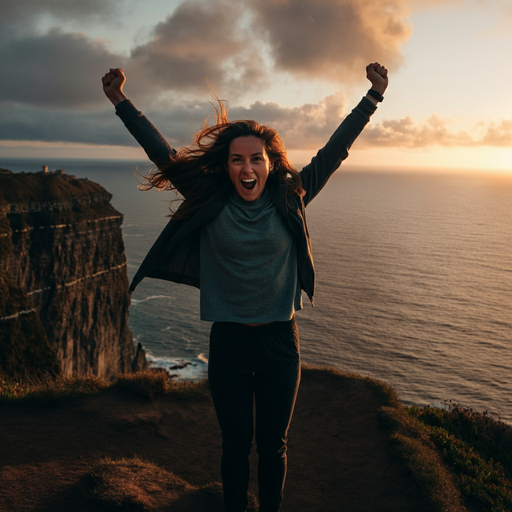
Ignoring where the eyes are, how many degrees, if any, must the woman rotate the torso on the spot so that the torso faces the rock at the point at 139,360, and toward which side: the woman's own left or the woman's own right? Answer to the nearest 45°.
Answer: approximately 180°

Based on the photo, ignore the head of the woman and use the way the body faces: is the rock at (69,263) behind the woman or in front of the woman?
behind

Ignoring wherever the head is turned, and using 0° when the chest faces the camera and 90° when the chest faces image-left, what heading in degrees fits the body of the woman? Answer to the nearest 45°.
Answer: approximately 0°
